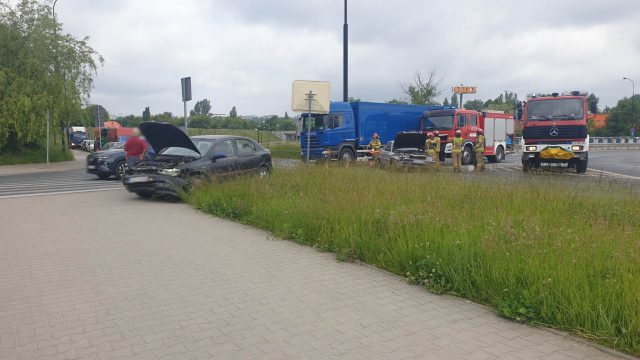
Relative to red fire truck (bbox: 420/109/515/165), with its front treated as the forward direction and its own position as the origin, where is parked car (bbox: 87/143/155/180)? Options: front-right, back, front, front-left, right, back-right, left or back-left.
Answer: front

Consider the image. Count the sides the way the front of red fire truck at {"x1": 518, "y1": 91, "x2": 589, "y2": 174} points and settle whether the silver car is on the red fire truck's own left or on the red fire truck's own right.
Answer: on the red fire truck's own right

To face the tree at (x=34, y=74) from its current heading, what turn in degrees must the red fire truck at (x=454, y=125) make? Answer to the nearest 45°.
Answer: approximately 45° to its right

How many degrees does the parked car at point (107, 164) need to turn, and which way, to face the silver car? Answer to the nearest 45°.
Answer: approximately 135° to its left

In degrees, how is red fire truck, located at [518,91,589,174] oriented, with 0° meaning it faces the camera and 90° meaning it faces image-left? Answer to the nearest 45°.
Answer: approximately 0°

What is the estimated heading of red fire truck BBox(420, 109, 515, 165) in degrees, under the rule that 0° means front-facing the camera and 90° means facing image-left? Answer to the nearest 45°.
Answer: approximately 45°

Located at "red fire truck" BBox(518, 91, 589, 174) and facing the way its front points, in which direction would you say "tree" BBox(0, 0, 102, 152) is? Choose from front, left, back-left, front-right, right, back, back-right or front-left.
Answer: right

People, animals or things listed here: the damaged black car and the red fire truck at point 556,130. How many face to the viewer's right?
0

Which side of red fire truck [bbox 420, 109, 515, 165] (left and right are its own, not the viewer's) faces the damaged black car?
front

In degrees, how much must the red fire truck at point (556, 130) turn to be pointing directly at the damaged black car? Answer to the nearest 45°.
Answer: approximately 45° to its right

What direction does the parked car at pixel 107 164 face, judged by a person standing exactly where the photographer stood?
facing the viewer and to the left of the viewer

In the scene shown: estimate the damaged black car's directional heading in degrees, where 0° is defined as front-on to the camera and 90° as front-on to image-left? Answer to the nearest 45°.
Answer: approximately 45°

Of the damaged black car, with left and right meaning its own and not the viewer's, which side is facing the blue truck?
back

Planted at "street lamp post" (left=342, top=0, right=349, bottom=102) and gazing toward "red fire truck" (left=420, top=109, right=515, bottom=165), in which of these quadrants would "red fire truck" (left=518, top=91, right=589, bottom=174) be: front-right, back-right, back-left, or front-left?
front-right

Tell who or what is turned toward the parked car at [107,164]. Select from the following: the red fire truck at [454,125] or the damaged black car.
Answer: the red fire truck

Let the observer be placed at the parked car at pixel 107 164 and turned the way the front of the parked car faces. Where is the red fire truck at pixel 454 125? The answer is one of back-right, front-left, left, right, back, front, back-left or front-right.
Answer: back-left
